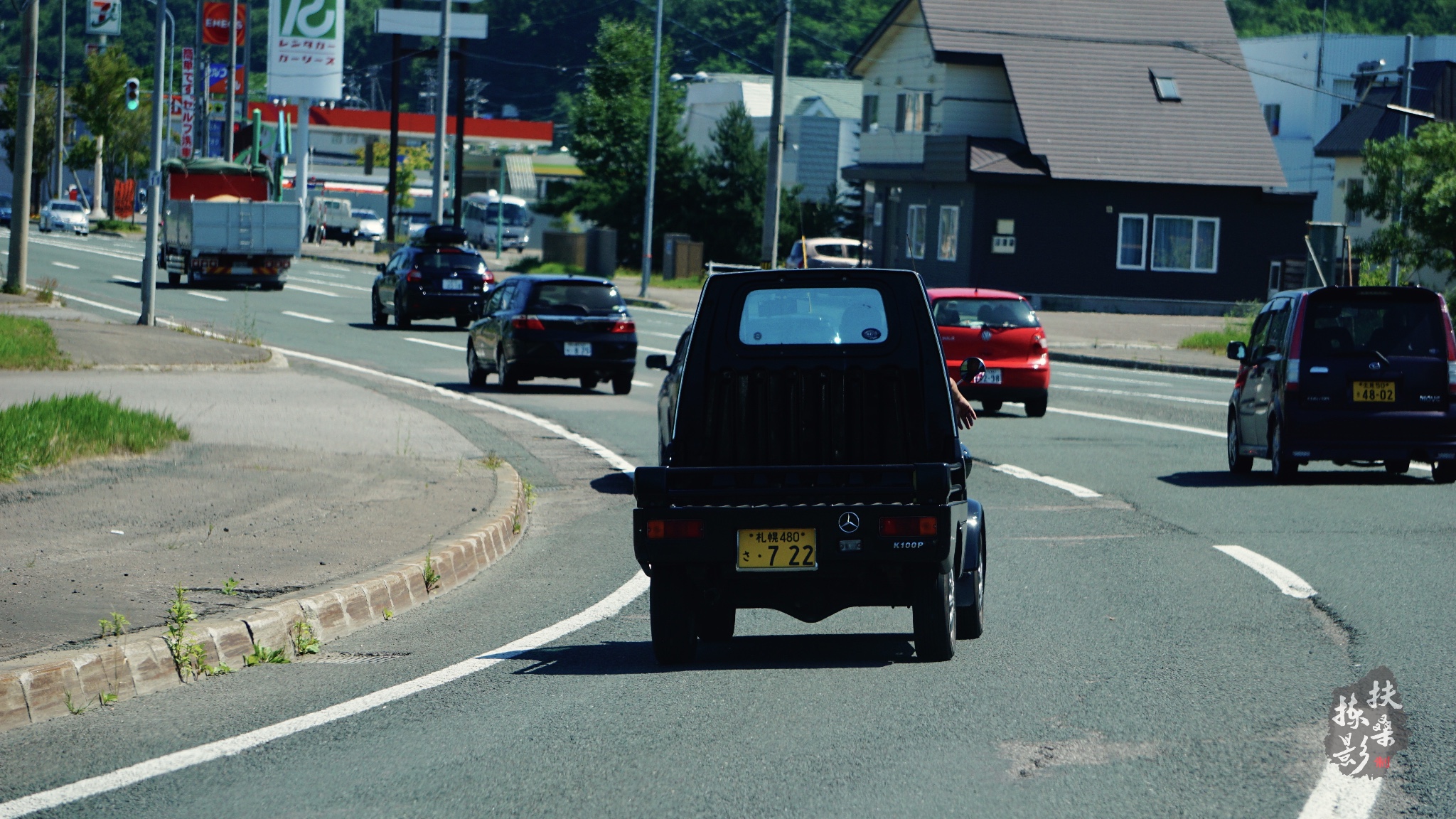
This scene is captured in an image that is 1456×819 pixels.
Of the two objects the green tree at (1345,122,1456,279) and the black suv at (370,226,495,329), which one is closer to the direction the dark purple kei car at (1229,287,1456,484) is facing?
the green tree

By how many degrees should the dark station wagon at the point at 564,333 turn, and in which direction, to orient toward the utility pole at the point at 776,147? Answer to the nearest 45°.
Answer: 0° — it already faces it

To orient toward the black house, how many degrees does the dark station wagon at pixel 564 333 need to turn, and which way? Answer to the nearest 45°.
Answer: approximately 45° to its right

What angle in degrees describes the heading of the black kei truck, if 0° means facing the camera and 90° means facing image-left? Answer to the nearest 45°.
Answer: approximately 180°

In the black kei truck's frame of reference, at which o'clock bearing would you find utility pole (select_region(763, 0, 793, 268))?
The utility pole is roughly at 12 o'clock from the black kei truck.

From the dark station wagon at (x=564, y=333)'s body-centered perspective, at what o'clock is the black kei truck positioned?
The black kei truck is roughly at 6 o'clock from the dark station wagon.

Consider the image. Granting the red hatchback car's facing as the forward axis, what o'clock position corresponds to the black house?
The black house is roughly at 12 o'clock from the red hatchback car.

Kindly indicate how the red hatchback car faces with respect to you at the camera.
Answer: facing away from the viewer

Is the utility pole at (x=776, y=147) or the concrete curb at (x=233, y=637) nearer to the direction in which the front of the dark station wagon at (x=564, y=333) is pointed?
the utility pole

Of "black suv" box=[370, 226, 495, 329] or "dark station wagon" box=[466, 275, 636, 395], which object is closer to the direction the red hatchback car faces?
the black suv

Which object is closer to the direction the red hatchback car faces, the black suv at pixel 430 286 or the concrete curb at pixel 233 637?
the black suv

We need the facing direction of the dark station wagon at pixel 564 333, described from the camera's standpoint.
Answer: facing away from the viewer

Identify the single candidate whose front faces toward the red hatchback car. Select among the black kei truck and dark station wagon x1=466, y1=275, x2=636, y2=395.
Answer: the black kei truck

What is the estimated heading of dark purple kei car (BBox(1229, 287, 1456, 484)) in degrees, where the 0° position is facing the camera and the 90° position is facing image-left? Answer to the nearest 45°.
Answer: approximately 180°
